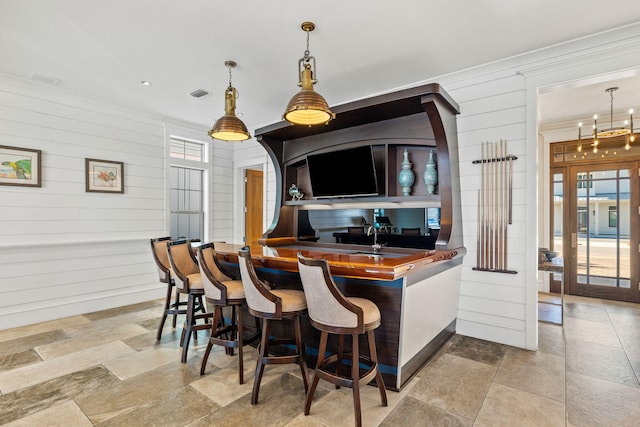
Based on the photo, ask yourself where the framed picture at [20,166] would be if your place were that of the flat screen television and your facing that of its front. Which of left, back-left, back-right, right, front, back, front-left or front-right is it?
front-right

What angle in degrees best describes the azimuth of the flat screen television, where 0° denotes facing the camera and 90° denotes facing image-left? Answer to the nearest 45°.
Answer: approximately 45°

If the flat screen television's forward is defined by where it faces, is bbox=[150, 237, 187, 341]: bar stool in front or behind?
in front

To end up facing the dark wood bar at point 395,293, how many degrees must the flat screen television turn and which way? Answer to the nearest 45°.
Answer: approximately 45° to its left

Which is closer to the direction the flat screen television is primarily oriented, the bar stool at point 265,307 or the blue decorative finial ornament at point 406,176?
the bar stool

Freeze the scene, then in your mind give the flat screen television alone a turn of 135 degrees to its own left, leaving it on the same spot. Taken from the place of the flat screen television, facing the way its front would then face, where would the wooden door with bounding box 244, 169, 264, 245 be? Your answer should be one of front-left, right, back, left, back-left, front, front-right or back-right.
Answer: back-left

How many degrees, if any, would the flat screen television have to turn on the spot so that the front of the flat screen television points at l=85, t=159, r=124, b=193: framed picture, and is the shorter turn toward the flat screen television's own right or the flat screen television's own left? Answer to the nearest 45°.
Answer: approximately 45° to the flat screen television's own right

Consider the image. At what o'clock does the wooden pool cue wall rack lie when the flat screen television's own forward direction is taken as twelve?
The wooden pool cue wall rack is roughly at 8 o'clock from the flat screen television.

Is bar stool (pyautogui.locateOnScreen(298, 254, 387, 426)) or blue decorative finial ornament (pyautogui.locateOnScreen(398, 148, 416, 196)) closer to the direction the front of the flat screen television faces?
the bar stool

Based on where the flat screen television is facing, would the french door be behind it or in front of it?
behind

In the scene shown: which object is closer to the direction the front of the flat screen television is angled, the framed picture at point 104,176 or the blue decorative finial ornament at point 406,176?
the framed picture

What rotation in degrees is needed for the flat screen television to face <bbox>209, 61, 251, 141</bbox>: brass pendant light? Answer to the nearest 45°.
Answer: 0° — it already faces it
